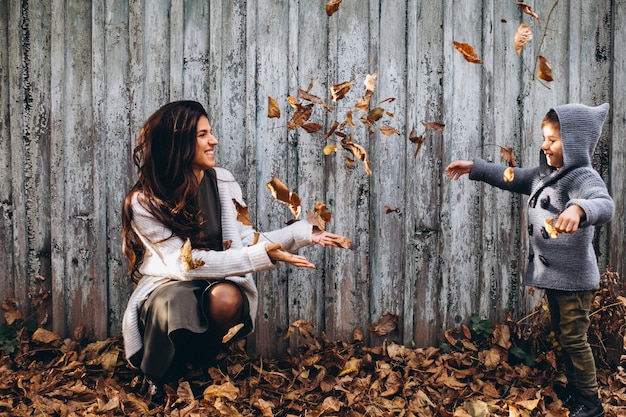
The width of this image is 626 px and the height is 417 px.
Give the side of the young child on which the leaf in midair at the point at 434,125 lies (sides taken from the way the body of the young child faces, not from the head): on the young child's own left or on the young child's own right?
on the young child's own right

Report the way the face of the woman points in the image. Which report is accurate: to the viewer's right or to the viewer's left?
to the viewer's right

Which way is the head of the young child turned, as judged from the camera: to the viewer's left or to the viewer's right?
to the viewer's left

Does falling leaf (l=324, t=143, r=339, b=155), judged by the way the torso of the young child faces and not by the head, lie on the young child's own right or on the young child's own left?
on the young child's own right

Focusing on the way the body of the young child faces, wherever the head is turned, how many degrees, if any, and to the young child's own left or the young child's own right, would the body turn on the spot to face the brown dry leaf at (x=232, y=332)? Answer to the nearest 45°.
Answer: approximately 45° to the young child's own right

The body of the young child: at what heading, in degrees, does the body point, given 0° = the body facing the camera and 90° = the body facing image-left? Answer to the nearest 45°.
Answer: approximately 45°
